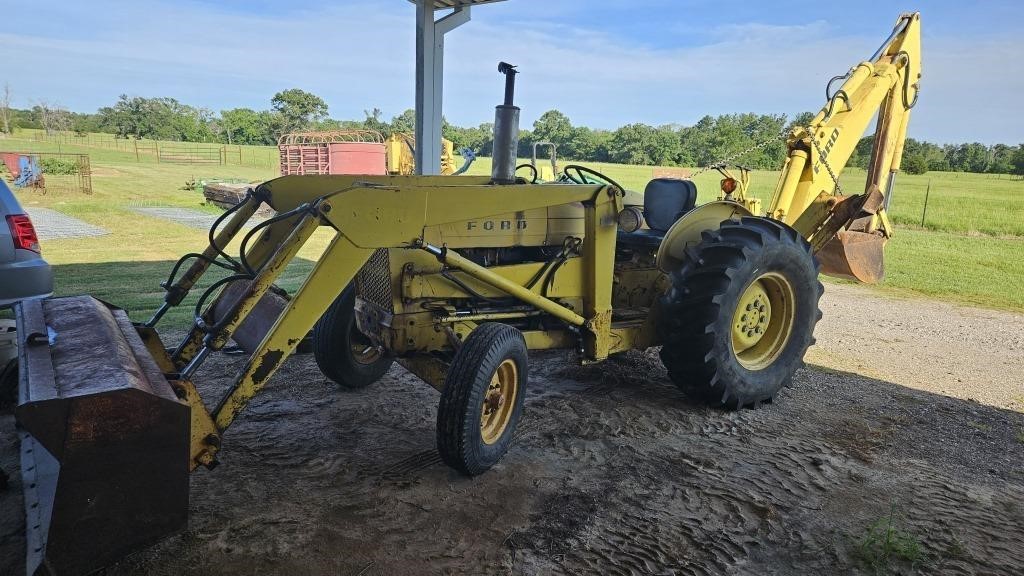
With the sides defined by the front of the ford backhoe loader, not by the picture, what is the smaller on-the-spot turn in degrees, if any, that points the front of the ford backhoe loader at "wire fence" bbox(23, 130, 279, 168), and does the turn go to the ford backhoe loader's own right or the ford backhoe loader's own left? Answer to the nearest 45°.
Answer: approximately 90° to the ford backhoe loader's own right

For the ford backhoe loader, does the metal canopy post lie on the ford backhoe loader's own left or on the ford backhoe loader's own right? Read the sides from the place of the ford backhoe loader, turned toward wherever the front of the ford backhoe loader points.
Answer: on the ford backhoe loader's own right

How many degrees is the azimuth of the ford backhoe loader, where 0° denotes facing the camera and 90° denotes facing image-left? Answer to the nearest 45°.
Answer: approximately 45°

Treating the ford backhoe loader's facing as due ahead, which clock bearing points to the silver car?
The silver car is roughly at 2 o'clock from the ford backhoe loader.

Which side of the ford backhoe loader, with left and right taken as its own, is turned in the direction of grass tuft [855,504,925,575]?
left

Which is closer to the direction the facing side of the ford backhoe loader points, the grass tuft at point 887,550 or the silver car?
the silver car

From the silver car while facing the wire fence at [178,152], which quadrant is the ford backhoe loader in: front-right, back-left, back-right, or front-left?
back-right

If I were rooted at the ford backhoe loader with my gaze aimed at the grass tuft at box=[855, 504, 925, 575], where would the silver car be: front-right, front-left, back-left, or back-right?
back-right
